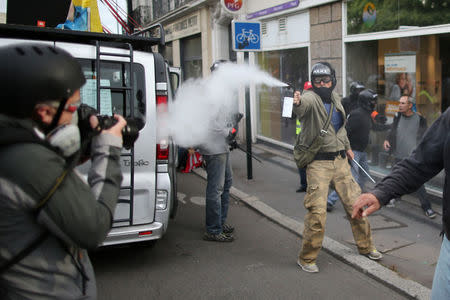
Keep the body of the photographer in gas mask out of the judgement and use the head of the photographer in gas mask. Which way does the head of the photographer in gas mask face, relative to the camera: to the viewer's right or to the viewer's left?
to the viewer's right

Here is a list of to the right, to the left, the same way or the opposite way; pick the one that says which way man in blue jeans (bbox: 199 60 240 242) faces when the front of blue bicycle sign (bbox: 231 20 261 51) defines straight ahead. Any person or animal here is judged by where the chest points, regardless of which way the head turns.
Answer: to the left

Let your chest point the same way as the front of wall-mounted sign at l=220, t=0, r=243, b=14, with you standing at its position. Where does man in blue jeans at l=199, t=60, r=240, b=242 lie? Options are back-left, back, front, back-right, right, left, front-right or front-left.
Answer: front

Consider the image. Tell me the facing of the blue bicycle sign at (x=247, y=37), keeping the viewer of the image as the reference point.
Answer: facing the viewer

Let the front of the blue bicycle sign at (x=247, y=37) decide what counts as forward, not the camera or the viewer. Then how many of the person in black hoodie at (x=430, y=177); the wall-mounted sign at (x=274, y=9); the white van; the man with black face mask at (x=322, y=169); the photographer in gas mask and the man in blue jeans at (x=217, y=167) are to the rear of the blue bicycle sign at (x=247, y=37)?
1

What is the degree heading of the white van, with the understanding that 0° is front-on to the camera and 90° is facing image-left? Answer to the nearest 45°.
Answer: approximately 180°

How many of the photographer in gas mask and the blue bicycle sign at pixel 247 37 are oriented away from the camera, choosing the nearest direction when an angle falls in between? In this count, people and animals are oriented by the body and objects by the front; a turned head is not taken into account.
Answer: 0

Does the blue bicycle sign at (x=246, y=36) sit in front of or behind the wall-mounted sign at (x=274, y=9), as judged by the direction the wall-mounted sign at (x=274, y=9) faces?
in front

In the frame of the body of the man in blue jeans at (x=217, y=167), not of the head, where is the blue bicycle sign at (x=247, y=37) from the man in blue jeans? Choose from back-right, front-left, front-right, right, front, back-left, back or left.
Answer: left

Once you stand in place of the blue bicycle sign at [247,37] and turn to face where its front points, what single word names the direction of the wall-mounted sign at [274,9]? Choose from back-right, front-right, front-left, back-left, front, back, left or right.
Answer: back

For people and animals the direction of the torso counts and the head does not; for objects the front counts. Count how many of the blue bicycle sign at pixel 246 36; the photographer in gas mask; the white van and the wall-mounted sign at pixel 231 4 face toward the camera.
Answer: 2

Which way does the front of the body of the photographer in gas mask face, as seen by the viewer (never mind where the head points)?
to the viewer's right

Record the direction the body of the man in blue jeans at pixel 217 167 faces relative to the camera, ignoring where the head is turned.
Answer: to the viewer's right

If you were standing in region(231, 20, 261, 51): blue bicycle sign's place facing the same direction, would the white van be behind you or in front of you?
in front

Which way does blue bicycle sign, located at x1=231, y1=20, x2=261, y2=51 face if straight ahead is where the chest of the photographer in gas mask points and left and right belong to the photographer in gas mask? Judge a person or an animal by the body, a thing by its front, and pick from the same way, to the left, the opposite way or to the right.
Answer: to the right
